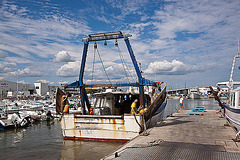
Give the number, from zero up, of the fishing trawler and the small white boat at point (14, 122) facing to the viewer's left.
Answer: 1

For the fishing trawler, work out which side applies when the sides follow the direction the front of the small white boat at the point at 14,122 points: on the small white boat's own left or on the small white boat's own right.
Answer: on the small white boat's own left

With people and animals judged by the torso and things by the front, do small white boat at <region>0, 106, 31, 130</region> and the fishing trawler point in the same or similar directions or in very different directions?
very different directions

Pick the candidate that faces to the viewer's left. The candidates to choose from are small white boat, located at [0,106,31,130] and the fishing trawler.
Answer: the small white boat

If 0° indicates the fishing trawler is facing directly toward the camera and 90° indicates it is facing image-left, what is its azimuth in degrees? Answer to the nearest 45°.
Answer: approximately 225°

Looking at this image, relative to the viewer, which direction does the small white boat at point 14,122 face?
to the viewer's left

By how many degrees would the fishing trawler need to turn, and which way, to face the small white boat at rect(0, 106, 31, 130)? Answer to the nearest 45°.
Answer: approximately 90° to its left
